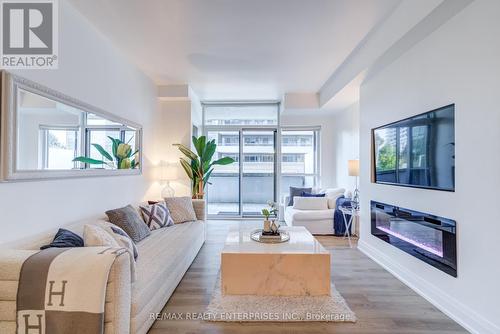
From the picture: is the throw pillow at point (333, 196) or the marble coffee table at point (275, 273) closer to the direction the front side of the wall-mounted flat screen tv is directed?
the marble coffee table

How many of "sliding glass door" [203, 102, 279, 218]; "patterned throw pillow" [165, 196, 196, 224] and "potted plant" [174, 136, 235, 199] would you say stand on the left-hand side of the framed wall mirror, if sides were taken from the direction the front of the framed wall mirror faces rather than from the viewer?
3

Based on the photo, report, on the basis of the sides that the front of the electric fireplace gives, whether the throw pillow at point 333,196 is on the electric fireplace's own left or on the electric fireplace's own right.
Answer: on the electric fireplace's own right

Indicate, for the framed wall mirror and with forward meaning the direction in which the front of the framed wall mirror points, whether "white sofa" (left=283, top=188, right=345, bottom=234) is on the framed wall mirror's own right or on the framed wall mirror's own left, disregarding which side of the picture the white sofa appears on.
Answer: on the framed wall mirror's own left

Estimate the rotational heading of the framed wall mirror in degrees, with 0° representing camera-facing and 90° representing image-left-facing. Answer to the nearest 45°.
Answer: approximately 315°

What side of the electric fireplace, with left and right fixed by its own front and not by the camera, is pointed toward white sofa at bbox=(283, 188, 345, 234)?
right

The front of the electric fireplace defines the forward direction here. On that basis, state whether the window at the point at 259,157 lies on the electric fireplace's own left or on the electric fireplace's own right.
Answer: on the electric fireplace's own right

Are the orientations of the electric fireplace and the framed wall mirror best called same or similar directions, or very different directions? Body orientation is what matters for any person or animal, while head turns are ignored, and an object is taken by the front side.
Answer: very different directions

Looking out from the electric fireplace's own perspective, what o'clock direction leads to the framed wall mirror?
The framed wall mirror is roughly at 12 o'clock from the electric fireplace.

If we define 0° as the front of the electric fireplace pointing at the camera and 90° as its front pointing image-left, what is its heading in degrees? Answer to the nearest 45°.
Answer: approximately 45°

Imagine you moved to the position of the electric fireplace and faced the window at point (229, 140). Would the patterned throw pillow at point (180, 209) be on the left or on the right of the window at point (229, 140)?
left
